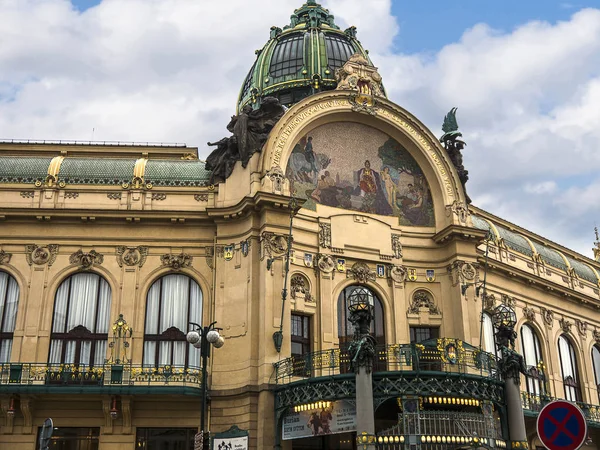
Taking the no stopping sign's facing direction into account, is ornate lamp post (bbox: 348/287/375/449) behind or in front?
behind

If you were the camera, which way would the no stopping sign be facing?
facing the viewer

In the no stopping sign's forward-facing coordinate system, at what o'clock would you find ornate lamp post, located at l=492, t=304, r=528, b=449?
The ornate lamp post is roughly at 6 o'clock from the no stopping sign.

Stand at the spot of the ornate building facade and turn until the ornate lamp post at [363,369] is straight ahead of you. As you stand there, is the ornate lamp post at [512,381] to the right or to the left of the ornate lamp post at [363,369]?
left

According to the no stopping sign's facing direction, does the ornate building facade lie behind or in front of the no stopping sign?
behind

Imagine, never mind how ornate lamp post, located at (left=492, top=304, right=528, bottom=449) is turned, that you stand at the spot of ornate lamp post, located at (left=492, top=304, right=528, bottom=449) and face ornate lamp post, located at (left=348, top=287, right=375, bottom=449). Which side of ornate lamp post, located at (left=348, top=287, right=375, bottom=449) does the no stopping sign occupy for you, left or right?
left
